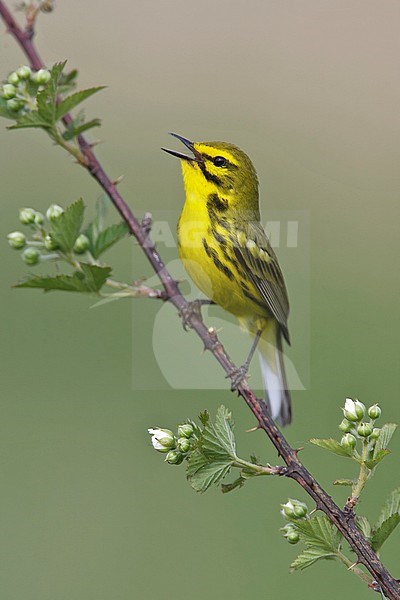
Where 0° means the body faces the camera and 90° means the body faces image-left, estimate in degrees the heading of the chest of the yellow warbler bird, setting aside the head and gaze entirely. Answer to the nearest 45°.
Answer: approximately 90°
